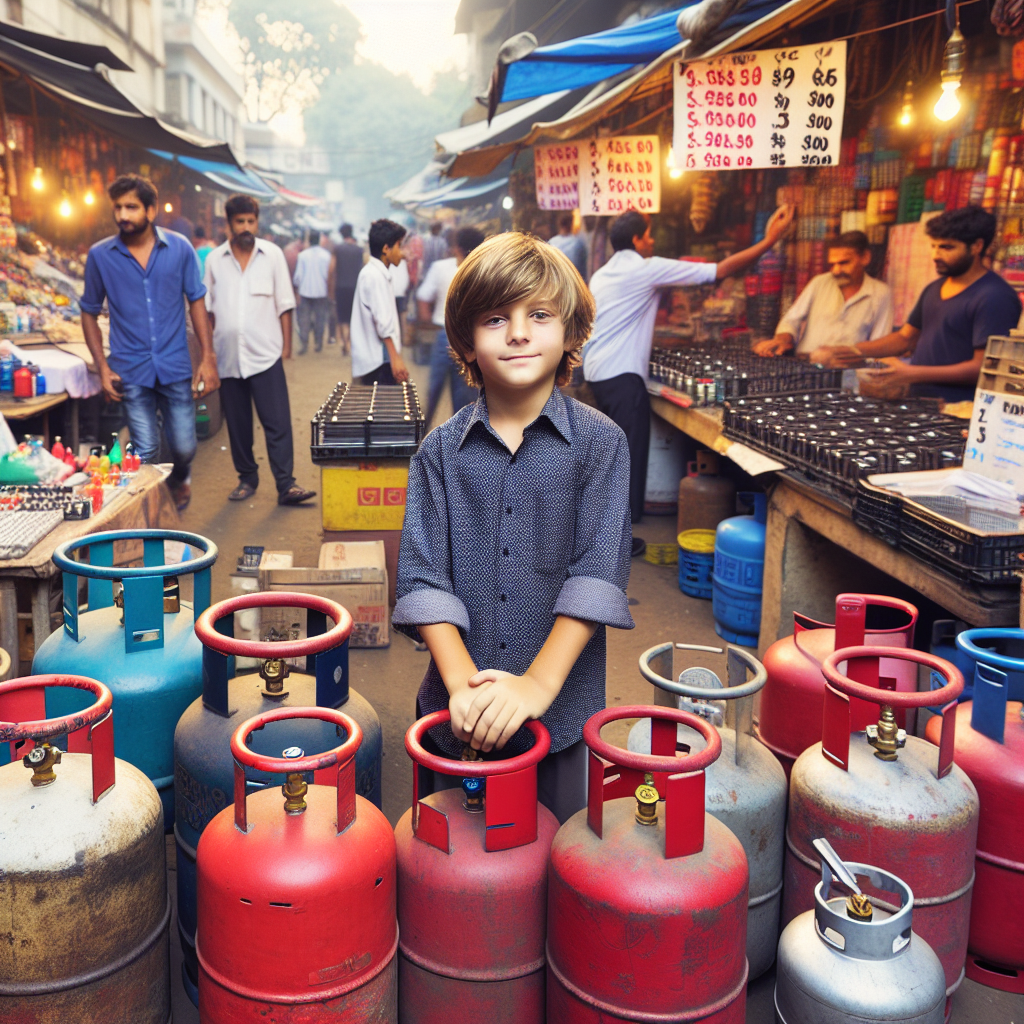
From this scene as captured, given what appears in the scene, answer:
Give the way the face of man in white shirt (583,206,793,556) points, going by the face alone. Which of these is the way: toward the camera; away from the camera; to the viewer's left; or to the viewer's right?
to the viewer's right

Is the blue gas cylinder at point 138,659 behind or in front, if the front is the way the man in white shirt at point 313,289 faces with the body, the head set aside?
behind

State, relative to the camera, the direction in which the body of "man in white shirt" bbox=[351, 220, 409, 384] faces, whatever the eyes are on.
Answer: to the viewer's right

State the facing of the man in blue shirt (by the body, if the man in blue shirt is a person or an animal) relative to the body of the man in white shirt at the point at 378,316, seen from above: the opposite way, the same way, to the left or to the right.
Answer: to the right

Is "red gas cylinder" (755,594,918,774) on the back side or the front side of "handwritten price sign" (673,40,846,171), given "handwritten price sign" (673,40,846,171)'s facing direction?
on the front side

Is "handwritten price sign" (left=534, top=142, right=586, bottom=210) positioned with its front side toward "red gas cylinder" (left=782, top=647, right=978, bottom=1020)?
yes

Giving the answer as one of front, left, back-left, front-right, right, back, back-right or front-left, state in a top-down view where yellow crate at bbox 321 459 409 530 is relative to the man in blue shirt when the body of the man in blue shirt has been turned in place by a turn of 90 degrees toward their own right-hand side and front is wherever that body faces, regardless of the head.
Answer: back-left

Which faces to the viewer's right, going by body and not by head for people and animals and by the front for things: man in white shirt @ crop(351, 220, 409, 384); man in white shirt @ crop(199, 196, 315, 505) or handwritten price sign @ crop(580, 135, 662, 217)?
man in white shirt @ crop(351, 220, 409, 384)

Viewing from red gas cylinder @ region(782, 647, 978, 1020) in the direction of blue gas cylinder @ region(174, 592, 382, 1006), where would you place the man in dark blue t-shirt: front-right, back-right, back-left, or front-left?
back-right

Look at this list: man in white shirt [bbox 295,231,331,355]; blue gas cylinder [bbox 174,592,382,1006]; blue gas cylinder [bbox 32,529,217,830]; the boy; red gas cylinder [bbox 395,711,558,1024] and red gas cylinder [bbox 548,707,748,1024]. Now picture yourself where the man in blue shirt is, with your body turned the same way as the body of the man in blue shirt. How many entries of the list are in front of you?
5

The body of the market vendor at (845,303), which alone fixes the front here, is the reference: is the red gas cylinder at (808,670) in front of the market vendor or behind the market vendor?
in front
